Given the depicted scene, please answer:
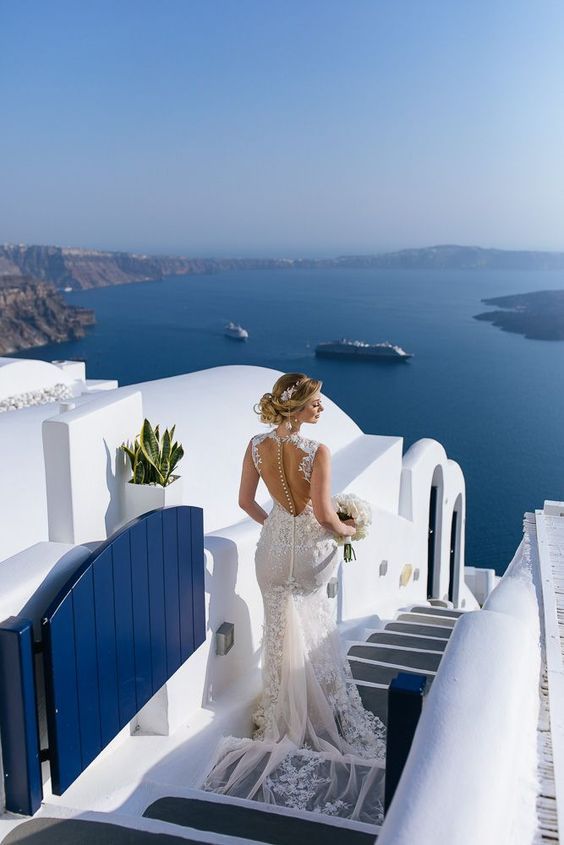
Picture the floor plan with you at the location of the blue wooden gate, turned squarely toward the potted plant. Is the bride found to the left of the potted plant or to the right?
right

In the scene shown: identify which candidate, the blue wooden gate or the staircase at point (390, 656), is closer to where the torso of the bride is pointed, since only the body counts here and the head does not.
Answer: the staircase

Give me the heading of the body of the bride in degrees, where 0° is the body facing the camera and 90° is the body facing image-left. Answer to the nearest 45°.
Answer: approximately 180°

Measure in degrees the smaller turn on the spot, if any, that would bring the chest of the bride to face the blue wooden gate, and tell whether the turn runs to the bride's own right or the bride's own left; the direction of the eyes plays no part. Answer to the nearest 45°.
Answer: approximately 135° to the bride's own left

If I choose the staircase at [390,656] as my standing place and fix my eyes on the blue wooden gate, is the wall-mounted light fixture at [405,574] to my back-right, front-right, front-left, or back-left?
back-right

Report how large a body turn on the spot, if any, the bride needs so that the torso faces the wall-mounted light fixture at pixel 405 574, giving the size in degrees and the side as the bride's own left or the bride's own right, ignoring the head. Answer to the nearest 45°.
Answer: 0° — they already face it

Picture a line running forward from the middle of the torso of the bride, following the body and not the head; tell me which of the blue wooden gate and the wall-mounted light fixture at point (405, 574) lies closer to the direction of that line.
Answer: the wall-mounted light fixture
